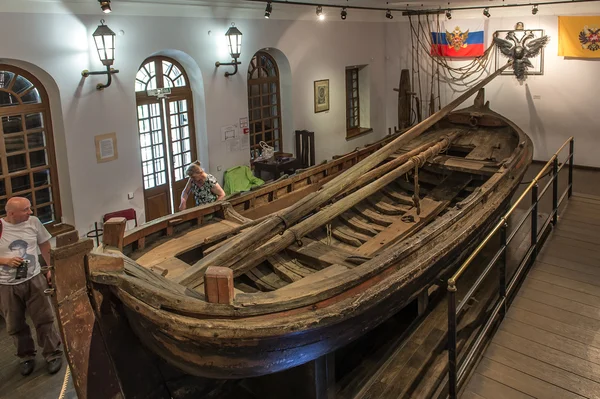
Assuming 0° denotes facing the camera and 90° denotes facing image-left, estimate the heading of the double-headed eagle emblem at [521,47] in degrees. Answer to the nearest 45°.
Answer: approximately 0°

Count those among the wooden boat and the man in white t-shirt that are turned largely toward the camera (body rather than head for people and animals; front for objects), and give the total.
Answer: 1

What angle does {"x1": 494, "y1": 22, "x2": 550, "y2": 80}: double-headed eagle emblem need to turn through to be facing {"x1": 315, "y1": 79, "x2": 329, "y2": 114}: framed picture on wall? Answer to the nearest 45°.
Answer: approximately 90° to its right

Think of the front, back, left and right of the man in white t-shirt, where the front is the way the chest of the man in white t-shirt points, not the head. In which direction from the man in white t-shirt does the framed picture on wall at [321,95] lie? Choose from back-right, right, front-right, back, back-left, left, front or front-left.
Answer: back-left

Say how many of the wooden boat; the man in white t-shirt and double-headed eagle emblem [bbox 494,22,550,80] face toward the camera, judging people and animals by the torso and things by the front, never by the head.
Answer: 2

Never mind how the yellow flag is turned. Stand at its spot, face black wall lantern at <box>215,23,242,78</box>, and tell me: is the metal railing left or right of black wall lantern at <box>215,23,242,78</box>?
left

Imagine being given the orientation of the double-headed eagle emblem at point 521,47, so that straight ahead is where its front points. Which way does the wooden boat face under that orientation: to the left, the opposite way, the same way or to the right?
the opposite way

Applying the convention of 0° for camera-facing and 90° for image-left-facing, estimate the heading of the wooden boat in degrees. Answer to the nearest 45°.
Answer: approximately 225°

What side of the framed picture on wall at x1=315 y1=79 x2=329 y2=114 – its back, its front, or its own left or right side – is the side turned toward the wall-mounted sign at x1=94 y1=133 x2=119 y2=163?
right
